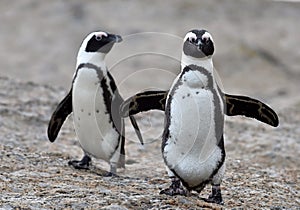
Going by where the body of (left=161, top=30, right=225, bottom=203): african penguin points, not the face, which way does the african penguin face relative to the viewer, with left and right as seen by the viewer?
facing the viewer
